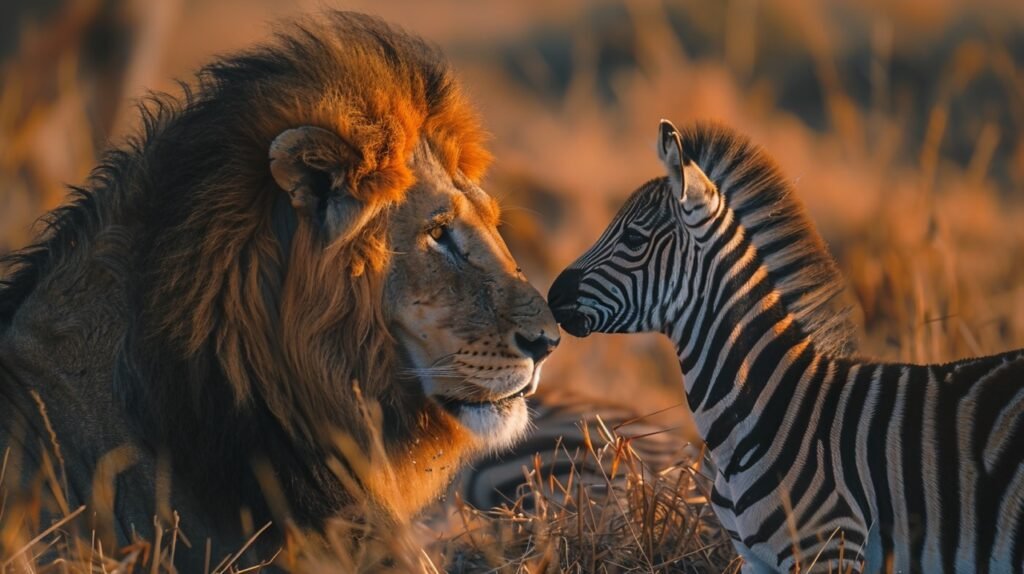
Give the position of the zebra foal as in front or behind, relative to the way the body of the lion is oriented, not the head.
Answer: in front

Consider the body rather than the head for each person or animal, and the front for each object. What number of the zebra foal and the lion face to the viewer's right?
1

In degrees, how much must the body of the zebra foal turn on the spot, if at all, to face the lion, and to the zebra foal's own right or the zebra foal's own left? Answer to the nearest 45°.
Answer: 0° — it already faces it

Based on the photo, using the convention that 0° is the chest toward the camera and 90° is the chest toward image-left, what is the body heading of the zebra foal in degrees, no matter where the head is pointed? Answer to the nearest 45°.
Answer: approximately 90°

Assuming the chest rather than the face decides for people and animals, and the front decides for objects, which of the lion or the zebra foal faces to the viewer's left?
the zebra foal

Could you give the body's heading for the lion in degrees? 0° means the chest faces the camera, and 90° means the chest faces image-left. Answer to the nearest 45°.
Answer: approximately 270°
